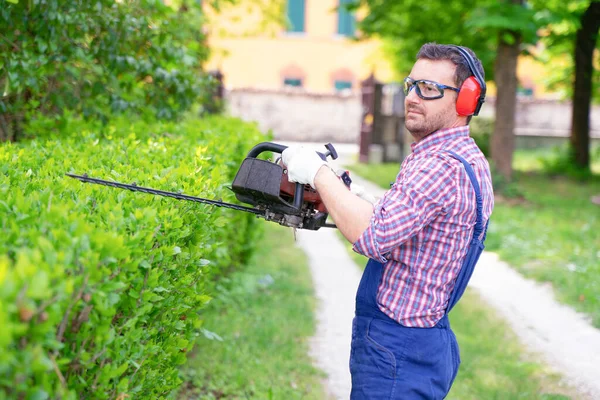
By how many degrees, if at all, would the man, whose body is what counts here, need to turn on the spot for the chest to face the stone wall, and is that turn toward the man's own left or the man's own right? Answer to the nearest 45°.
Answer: approximately 90° to the man's own right

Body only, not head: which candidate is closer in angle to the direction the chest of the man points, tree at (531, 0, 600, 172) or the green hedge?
the green hedge

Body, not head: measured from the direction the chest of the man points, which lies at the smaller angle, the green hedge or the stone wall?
the green hedge

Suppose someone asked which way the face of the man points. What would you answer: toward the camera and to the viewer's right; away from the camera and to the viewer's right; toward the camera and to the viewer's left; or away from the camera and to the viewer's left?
toward the camera and to the viewer's left

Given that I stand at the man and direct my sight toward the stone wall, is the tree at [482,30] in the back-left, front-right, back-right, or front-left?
front-right

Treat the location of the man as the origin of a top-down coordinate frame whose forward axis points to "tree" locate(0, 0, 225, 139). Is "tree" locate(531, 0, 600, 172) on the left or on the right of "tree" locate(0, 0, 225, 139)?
right

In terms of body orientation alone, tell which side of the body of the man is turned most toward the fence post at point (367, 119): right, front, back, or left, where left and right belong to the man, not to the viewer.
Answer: right

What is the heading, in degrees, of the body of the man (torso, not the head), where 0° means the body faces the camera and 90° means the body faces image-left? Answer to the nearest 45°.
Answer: approximately 90°

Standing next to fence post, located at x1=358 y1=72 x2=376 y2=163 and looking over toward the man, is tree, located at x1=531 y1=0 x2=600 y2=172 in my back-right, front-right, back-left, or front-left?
front-left

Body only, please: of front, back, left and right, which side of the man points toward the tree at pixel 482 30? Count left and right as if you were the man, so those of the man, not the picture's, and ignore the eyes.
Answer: right

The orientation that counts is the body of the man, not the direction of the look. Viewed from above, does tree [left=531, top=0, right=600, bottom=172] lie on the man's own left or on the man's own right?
on the man's own right

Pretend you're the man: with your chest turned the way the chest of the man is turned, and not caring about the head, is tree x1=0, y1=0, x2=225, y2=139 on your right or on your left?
on your right

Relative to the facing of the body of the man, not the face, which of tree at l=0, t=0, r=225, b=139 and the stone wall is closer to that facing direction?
the tree

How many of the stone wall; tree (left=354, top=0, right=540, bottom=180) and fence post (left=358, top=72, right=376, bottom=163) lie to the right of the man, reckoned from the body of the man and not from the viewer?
3
